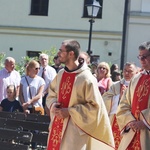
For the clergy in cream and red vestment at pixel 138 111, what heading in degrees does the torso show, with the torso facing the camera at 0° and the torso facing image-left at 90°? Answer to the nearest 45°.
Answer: approximately 45°

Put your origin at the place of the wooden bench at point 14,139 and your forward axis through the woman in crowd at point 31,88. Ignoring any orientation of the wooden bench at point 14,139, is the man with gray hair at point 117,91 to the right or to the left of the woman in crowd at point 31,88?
right

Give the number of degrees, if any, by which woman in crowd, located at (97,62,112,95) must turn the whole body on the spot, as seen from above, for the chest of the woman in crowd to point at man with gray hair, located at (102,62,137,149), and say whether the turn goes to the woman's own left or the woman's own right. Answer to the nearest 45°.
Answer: approximately 45° to the woman's own left

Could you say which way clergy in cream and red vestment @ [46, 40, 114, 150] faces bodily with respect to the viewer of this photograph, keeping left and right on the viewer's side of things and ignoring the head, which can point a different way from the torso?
facing the viewer and to the left of the viewer

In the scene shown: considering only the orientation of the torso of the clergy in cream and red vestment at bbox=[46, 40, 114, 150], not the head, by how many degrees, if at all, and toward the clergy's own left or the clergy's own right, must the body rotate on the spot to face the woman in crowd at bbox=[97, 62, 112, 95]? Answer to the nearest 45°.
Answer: approximately 135° to the clergy's own right

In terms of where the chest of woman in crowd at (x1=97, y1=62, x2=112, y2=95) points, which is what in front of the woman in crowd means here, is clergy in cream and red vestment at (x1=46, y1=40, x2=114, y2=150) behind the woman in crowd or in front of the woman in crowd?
in front

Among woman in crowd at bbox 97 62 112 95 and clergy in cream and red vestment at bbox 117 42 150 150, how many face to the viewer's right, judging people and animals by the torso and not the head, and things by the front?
0

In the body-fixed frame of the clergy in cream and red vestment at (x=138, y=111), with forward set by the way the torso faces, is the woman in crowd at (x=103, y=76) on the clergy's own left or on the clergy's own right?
on the clergy's own right

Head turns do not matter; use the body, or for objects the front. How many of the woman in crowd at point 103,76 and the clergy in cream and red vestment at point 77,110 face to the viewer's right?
0
